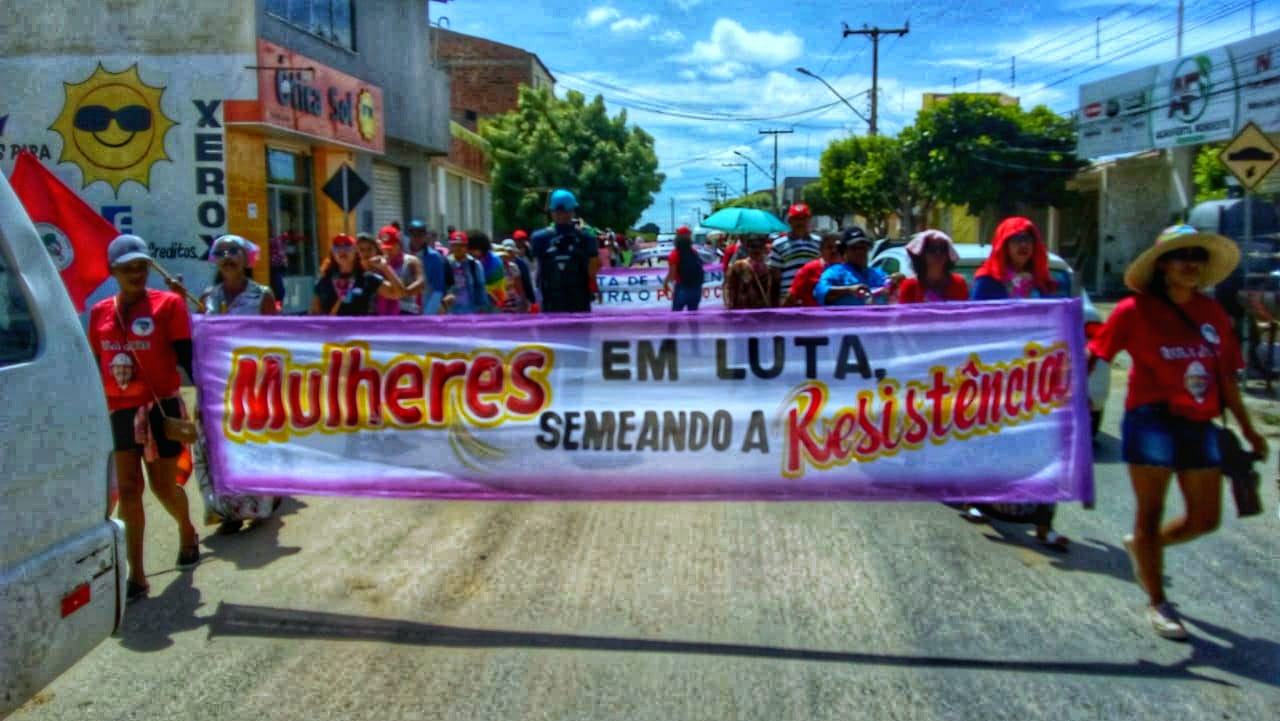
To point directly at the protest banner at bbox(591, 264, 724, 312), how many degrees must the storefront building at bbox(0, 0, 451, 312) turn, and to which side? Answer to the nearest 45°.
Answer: approximately 45° to its left

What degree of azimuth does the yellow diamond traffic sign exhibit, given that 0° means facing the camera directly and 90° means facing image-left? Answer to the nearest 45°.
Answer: approximately 0°

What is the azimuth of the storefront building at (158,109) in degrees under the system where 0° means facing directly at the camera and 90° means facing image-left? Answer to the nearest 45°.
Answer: approximately 315°
